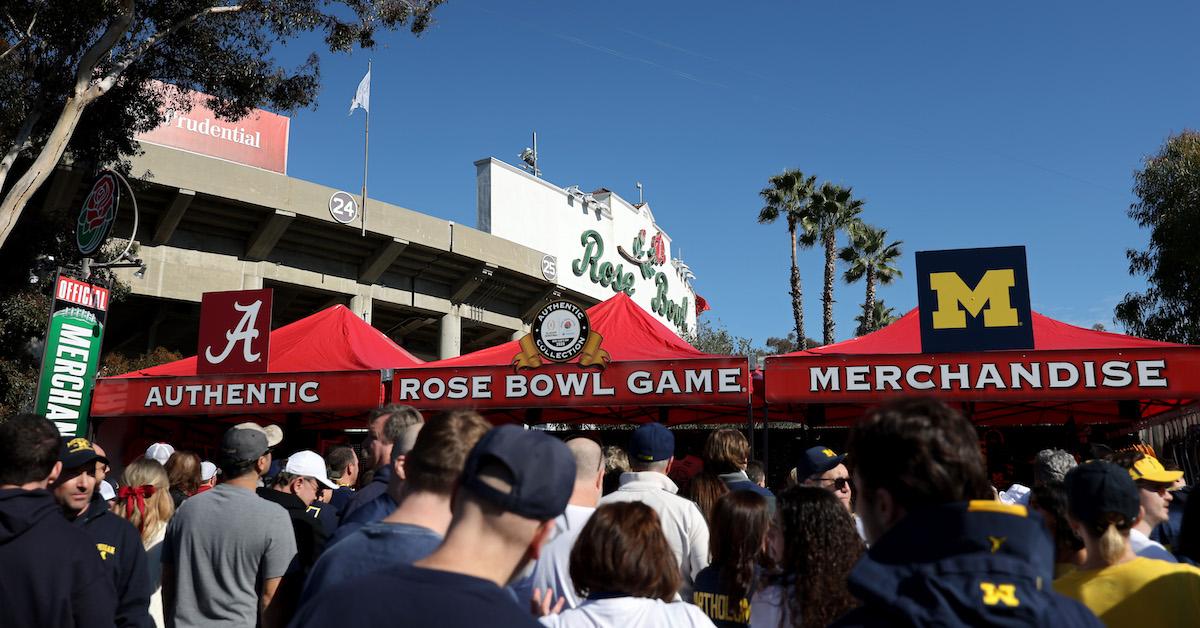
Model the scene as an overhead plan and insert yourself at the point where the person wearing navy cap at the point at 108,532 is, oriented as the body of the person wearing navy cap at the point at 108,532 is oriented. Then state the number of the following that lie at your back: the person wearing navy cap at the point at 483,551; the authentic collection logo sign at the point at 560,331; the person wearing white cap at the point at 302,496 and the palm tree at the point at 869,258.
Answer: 3

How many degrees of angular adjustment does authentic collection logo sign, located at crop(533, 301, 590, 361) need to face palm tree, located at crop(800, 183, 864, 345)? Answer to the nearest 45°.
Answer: approximately 135° to its left

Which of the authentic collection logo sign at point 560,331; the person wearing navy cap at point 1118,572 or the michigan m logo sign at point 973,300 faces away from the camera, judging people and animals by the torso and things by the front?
the person wearing navy cap

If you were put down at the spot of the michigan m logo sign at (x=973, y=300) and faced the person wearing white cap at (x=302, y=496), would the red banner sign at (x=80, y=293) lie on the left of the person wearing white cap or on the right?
right

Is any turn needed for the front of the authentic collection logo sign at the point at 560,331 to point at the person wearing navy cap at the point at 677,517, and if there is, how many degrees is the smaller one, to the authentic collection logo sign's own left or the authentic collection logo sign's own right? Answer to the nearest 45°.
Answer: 0° — it already faces them

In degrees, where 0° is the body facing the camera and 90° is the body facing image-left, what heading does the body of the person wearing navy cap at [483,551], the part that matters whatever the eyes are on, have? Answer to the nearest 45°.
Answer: approximately 225°

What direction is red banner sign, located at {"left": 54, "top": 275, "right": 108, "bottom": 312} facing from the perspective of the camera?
toward the camera

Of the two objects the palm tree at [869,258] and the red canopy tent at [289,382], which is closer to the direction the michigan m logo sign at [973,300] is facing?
the red canopy tent

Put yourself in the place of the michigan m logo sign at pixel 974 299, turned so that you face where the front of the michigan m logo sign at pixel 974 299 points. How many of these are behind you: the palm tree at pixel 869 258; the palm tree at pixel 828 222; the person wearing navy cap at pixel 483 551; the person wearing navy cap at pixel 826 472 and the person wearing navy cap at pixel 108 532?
2

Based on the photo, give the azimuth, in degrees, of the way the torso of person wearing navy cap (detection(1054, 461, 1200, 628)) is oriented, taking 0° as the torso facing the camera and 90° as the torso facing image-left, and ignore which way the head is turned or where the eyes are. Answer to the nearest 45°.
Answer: approximately 180°

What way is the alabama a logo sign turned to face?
toward the camera

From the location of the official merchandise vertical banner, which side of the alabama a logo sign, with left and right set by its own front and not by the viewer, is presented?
right

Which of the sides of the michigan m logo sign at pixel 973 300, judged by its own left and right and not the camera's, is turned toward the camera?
front

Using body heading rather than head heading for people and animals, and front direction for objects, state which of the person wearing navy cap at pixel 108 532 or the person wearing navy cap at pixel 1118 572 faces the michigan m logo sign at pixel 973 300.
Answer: the person wearing navy cap at pixel 1118 572

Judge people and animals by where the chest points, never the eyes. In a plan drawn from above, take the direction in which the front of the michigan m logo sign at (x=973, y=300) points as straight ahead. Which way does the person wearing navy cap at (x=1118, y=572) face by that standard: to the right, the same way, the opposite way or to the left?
the opposite way

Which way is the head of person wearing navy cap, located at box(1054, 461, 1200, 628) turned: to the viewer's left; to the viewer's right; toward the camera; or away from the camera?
away from the camera

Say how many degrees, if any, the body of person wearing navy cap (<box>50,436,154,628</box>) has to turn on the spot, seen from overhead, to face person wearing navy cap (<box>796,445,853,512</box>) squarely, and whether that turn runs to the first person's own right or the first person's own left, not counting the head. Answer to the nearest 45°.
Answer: approximately 135° to the first person's own left
